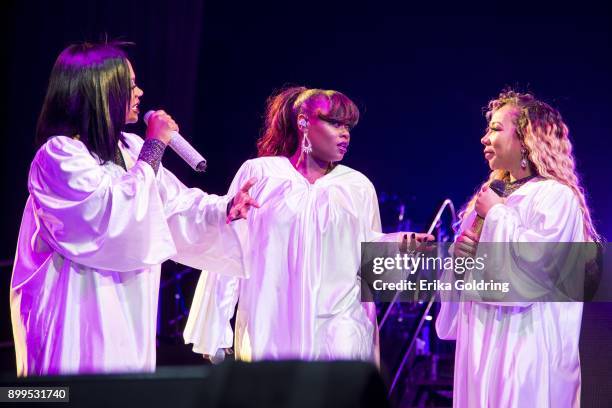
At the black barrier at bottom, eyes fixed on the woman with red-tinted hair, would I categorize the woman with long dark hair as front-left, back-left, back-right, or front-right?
front-left

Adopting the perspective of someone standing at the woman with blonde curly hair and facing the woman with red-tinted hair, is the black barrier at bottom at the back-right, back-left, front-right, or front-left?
front-left

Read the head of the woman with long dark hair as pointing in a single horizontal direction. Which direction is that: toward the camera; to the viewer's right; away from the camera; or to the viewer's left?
to the viewer's right

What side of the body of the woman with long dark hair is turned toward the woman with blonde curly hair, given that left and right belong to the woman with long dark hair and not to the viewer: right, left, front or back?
front

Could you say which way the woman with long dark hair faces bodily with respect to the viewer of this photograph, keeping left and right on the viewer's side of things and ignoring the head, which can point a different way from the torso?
facing to the right of the viewer

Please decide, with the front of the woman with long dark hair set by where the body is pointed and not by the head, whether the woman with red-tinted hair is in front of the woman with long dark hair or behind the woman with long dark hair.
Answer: in front

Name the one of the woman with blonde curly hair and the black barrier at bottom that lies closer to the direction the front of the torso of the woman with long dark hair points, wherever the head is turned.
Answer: the woman with blonde curly hair

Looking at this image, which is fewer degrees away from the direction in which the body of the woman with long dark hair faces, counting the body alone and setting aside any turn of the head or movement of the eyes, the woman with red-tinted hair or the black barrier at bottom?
the woman with red-tinted hair

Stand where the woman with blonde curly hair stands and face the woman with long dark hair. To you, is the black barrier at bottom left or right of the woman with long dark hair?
left

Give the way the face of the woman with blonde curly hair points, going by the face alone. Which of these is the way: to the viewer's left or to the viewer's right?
to the viewer's left
